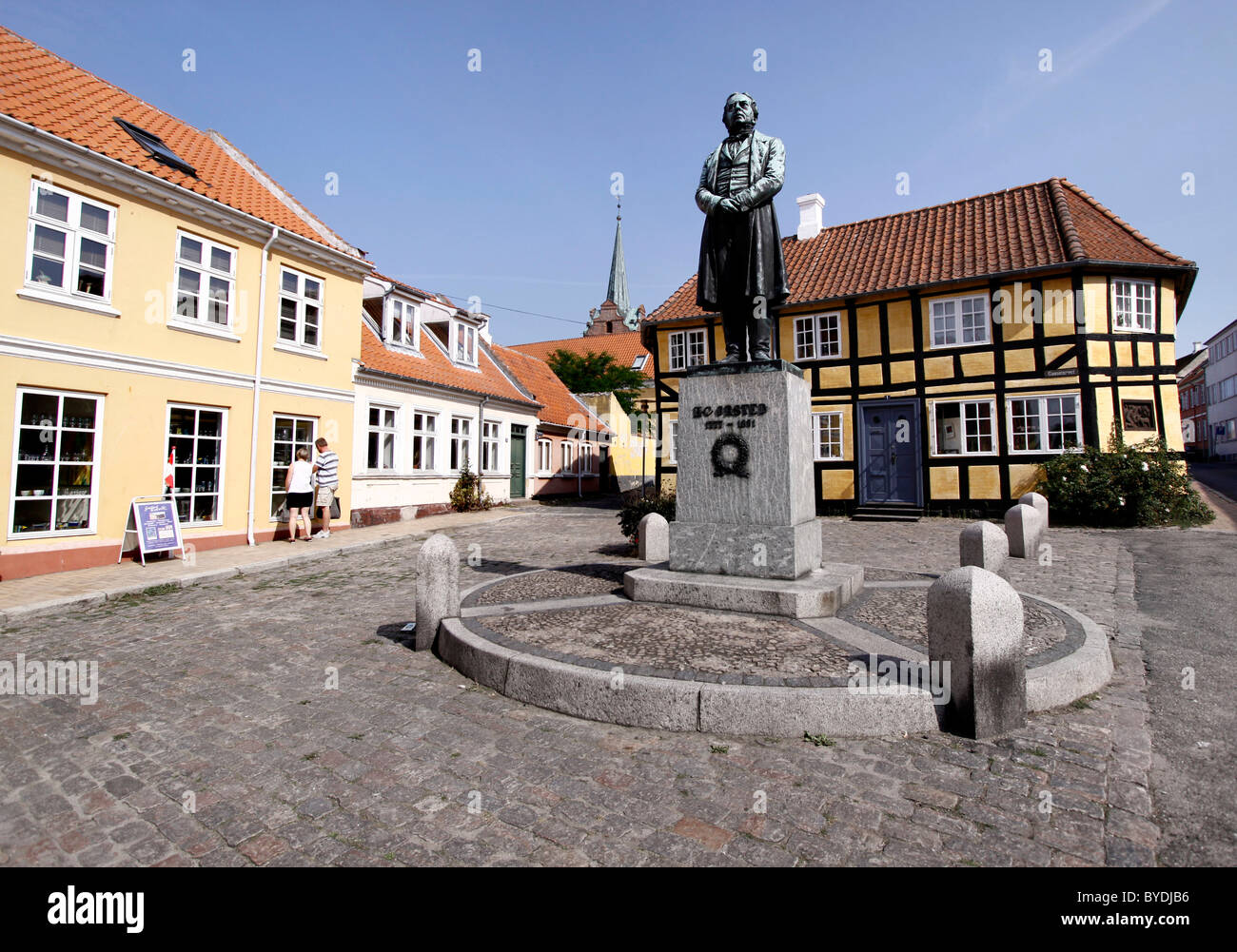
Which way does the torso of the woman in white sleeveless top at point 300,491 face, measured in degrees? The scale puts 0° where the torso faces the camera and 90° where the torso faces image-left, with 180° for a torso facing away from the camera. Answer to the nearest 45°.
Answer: approximately 180°

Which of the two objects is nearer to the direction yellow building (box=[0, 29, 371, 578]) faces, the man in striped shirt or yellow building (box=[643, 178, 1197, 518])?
the yellow building

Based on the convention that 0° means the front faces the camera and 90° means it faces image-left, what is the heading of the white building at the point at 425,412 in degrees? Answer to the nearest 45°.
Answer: approximately 315°

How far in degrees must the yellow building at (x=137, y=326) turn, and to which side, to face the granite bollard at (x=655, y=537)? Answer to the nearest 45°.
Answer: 0° — it already faces it

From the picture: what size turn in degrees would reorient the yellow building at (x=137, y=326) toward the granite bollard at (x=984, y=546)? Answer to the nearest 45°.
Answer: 0° — it already faces it

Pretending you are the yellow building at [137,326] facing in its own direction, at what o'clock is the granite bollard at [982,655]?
The granite bollard is roughly at 1 o'clock from the yellow building.

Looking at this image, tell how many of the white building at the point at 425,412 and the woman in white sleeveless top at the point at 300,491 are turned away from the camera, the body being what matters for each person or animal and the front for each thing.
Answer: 1

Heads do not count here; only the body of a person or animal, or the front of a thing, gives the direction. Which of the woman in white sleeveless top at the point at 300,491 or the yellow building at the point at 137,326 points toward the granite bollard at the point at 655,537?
the yellow building

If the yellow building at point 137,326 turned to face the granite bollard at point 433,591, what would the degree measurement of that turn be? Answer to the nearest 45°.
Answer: approximately 45° to its right

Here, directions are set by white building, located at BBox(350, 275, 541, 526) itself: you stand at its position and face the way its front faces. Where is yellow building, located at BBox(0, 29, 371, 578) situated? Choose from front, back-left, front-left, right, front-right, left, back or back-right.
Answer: right

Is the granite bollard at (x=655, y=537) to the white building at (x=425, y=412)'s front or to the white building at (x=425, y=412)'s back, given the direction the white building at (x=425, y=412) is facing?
to the front

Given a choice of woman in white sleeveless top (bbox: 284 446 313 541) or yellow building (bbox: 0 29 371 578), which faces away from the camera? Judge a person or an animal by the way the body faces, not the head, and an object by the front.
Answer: the woman in white sleeveless top
